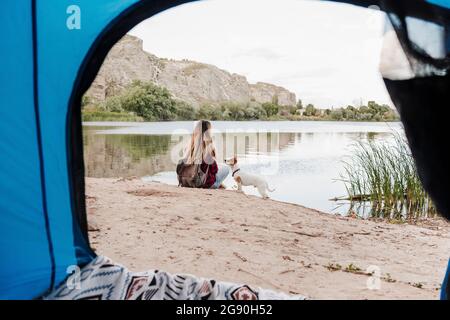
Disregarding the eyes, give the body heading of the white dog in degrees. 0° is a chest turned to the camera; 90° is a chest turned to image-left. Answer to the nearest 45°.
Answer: approximately 90°

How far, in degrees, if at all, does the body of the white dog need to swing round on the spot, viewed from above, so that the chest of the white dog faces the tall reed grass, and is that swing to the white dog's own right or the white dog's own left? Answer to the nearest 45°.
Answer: approximately 135° to the white dog's own left

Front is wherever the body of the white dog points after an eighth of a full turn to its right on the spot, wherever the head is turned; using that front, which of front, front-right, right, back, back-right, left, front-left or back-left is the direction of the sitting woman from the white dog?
left

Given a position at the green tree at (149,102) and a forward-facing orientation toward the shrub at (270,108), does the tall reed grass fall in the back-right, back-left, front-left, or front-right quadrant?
front-right

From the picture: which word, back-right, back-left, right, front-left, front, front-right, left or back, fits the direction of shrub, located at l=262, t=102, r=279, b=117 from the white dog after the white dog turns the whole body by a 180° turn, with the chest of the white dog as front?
left

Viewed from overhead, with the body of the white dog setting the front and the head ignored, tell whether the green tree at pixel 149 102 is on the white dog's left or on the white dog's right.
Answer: on the white dog's right

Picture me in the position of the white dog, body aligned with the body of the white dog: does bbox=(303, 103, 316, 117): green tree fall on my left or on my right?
on my right

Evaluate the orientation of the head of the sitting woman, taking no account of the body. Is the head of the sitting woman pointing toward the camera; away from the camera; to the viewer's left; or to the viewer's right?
away from the camera
